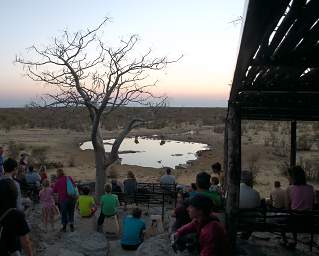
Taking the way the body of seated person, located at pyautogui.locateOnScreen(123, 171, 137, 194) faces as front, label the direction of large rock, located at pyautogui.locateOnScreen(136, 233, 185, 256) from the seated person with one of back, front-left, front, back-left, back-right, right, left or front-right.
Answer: back

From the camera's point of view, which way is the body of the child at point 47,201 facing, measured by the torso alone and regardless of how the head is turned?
away from the camera

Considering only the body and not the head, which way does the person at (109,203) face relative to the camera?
away from the camera

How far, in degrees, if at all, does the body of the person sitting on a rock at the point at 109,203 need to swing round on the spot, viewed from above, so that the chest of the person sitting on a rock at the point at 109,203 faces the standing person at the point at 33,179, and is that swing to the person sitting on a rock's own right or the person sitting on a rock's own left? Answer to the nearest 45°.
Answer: approximately 45° to the person sitting on a rock's own left

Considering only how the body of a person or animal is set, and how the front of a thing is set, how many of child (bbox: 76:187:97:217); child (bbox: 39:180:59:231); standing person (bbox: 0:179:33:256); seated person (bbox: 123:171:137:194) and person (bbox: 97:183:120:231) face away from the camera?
5

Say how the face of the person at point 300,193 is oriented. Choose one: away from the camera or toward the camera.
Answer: away from the camera

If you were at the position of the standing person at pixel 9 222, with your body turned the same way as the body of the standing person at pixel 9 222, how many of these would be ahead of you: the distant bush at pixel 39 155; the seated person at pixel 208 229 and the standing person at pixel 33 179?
2

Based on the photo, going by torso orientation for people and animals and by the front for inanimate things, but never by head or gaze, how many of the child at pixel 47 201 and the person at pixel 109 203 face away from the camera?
2

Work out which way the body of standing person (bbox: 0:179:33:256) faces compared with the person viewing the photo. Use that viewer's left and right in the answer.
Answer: facing away from the viewer

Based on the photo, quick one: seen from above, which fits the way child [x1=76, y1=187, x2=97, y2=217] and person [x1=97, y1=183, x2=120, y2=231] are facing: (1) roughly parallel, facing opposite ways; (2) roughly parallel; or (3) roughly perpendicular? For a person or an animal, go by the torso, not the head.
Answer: roughly parallel

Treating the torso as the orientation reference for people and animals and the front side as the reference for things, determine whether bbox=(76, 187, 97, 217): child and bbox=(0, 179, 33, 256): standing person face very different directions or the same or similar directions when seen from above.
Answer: same or similar directions

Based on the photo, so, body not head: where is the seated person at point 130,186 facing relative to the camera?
away from the camera

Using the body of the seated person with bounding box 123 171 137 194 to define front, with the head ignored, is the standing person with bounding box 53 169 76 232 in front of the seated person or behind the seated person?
behind

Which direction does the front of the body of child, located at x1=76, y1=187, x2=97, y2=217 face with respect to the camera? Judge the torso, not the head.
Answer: away from the camera

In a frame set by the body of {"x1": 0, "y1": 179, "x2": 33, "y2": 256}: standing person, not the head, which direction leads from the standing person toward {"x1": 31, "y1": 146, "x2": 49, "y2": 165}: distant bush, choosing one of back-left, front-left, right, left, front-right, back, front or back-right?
front

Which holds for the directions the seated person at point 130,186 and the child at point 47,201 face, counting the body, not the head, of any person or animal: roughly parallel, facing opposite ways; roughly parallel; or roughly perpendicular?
roughly parallel
